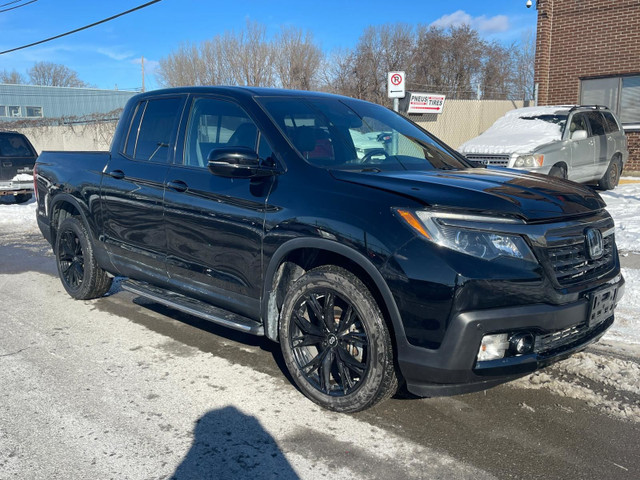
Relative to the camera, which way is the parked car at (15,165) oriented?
away from the camera

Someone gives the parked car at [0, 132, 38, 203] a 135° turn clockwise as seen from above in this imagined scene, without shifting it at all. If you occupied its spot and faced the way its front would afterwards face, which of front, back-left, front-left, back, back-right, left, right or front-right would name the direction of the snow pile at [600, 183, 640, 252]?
front

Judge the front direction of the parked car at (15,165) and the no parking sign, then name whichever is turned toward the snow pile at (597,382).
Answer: the no parking sign

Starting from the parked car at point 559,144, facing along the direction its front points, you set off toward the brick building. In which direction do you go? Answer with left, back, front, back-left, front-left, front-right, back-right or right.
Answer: back-right

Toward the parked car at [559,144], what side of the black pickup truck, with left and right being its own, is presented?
left

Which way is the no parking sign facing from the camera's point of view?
toward the camera

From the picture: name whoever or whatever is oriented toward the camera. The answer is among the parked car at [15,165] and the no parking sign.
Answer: the no parking sign

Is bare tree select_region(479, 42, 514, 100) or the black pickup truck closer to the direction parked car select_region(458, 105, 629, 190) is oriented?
the black pickup truck

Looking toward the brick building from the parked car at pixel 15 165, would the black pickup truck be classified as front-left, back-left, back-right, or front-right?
front-right

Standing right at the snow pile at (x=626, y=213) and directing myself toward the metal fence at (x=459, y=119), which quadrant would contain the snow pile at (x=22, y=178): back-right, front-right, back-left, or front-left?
front-left

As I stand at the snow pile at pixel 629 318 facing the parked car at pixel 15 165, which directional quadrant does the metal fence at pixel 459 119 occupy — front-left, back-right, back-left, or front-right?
front-right

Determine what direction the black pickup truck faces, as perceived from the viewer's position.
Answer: facing the viewer and to the right of the viewer

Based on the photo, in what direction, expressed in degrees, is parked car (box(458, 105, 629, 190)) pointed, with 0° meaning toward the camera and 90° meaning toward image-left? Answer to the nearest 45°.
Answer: approximately 45°
